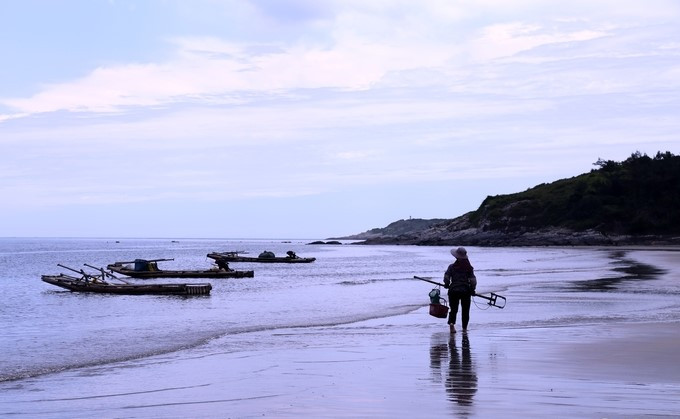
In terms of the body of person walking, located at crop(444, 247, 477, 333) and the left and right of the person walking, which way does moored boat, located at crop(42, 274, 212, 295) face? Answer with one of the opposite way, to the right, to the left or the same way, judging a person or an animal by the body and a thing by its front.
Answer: to the left

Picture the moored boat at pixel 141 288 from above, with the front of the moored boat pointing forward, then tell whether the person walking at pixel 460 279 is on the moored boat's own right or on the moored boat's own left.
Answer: on the moored boat's own left

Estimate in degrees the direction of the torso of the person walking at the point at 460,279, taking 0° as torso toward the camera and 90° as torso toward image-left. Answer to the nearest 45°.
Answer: approximately 180°

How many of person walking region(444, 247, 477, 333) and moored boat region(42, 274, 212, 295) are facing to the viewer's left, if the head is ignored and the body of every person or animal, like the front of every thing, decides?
1

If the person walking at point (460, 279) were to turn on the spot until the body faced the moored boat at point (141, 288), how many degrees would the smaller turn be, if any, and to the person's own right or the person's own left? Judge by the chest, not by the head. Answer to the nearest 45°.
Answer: approximately 45° to the person's own left

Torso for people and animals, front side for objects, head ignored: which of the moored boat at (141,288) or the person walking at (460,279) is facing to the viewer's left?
the moored boat

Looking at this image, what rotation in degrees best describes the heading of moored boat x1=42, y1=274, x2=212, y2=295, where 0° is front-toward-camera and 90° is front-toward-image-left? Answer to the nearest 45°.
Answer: approximately 90°
